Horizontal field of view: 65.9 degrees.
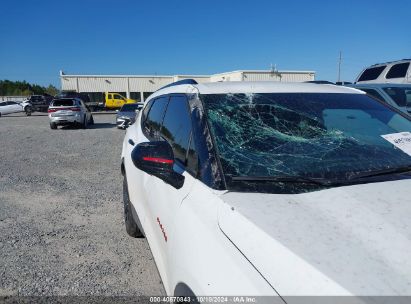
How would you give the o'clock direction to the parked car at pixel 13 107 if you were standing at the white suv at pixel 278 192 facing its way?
The parked car is roughly at 6 o'clock from the white suv.

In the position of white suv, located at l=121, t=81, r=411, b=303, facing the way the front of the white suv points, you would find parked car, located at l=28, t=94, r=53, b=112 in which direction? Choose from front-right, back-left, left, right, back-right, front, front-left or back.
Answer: back

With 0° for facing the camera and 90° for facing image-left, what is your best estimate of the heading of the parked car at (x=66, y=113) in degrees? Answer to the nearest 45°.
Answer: approximately 225°

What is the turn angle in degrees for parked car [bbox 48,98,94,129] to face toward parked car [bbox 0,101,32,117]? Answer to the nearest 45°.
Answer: approximately 45° to its left

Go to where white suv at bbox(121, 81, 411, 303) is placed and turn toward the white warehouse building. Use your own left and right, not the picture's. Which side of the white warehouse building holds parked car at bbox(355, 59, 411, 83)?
right

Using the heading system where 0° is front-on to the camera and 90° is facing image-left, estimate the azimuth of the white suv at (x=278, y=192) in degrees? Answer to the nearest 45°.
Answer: approximately 315°
